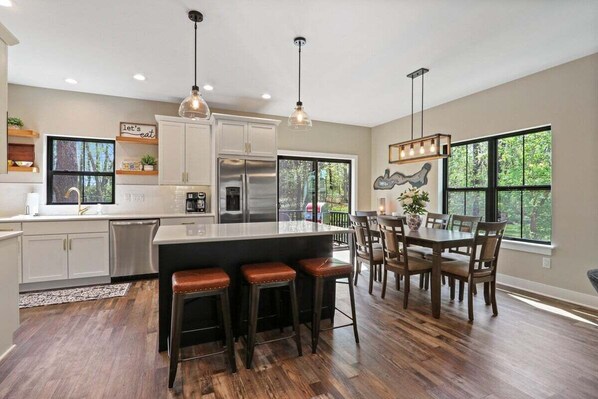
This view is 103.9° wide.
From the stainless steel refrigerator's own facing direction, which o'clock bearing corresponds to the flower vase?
The flower vase is roughly at 10 o'clock from the stainless steel refrigerator.

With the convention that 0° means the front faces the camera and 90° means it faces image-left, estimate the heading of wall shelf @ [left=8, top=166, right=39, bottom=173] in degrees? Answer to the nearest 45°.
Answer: approximately 0°

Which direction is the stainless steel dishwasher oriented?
toward the camera

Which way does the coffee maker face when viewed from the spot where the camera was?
facing the viewer

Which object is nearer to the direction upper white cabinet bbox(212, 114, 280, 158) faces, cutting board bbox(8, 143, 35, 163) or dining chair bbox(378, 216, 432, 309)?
the dining chair

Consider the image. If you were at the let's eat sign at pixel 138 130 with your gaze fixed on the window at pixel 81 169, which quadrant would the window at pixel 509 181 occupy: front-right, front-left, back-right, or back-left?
back-left

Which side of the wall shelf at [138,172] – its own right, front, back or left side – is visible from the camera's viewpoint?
front

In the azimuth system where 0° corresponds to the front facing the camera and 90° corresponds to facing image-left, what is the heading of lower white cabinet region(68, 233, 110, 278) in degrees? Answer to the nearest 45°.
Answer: approximately 0°

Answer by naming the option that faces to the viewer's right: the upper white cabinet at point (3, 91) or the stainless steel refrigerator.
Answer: the upper white cabinet

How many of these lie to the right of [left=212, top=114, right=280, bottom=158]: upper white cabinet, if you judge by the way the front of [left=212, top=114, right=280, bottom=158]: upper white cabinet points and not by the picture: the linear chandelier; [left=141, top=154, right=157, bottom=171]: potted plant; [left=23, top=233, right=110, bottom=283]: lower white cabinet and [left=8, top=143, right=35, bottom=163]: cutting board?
3

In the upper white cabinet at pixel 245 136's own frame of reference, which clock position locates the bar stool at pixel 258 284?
The bar stool is roughly at 12 o'clock from the upper white cabinet.

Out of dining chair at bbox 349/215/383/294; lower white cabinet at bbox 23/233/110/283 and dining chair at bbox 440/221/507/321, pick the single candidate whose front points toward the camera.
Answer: the lower white cabinet

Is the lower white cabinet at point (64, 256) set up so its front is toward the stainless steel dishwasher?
no

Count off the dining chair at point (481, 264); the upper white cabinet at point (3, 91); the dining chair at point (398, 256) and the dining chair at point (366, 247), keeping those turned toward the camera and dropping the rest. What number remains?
0

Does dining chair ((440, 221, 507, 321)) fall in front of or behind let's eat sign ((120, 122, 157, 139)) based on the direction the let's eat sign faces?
in front

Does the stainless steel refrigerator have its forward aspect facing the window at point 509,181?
no

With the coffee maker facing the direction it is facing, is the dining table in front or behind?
in front
